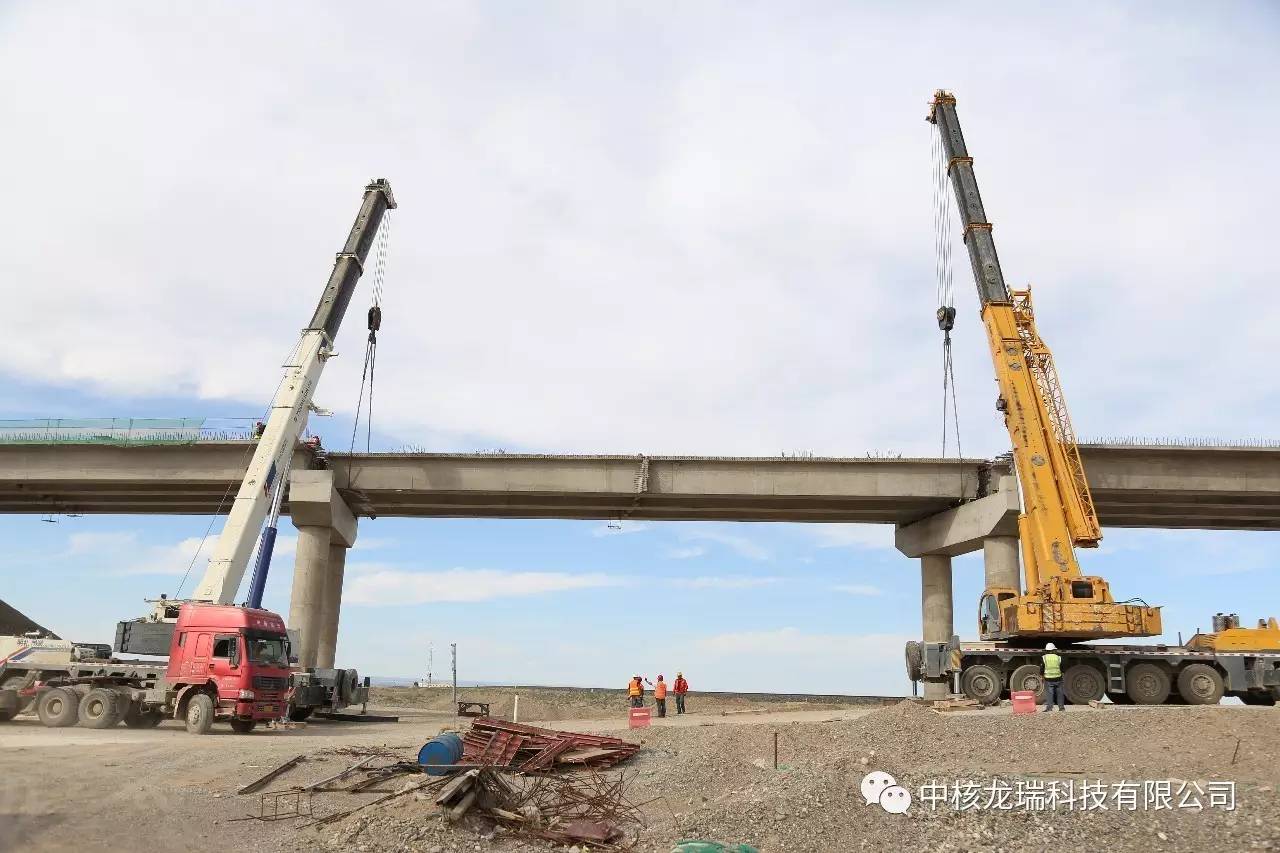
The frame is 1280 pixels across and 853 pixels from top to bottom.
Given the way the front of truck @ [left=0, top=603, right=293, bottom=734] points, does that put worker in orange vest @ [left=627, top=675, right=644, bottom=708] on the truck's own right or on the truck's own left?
on the truck's own left

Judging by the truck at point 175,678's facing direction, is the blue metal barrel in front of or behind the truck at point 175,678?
in front

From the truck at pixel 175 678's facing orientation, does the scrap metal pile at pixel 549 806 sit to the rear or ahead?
ahead

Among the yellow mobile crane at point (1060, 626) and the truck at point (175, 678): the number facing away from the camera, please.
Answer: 0

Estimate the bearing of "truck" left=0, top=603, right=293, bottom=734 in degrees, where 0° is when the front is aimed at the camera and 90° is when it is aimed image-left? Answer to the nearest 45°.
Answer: approximately 315°
